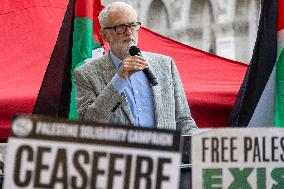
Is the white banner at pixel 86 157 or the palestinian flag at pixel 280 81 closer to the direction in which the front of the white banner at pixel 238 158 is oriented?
the white banner

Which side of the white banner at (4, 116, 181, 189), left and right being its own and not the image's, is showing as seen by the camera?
front

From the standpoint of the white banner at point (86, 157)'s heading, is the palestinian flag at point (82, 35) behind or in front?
behind

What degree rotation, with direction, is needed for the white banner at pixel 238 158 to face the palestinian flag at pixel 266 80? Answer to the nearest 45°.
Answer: approximately 180°

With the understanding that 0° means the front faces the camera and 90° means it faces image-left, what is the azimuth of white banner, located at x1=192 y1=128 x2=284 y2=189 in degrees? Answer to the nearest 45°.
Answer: approximately 0°

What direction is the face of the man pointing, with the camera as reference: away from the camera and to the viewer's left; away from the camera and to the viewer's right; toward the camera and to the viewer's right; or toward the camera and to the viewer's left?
toward the camera and to the viewer's right

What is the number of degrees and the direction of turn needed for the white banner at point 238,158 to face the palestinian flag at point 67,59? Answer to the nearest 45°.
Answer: approximately 135° to its right

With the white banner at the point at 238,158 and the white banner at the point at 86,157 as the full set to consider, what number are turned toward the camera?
2

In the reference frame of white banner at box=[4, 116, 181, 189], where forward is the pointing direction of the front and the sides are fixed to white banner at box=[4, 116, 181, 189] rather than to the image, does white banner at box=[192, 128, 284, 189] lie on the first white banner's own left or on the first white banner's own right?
on the first white banner's own left
